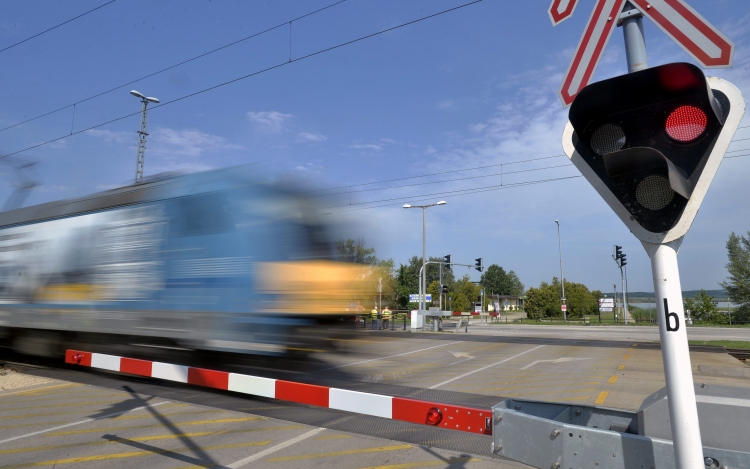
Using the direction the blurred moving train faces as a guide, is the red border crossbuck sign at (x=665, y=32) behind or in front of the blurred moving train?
in front

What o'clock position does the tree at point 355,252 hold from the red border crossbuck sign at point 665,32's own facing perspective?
The tree is roughly at 5 o'clock from the red border crossbuck sign.

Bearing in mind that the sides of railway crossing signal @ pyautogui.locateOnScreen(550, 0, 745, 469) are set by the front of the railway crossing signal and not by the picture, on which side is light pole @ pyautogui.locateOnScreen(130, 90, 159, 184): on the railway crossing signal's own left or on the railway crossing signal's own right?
on the railway crossing signal's own right

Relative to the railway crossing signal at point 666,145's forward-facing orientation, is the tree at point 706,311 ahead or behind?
behind

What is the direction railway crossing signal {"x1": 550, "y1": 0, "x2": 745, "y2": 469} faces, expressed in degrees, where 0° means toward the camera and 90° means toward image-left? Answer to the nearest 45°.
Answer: approximately 45°

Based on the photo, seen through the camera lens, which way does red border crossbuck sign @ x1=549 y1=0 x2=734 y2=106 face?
facing the viewer and to the left of the viewer

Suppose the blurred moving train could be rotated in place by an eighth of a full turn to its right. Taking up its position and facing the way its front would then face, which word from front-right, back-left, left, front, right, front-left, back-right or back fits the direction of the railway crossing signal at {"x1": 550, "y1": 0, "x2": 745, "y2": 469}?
front

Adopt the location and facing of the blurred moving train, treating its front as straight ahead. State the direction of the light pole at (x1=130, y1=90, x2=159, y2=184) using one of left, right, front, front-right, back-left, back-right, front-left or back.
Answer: back-left

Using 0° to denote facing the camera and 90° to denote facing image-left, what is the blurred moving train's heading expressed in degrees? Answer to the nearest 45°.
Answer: approximately 315°

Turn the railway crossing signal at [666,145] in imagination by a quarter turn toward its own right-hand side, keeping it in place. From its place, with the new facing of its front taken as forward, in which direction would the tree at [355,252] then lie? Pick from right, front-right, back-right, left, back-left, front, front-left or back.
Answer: front
